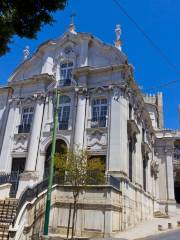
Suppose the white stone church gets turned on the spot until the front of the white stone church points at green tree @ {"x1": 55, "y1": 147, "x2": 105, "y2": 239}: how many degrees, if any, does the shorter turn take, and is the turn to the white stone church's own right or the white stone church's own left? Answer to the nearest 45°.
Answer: approximately 45° to the white stone church's own left

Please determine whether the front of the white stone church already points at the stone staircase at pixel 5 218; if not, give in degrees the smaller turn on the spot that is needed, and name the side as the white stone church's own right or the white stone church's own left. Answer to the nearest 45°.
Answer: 0° — it already faces it

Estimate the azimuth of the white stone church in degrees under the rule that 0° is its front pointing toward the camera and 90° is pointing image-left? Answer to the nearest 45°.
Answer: approximately 45°
